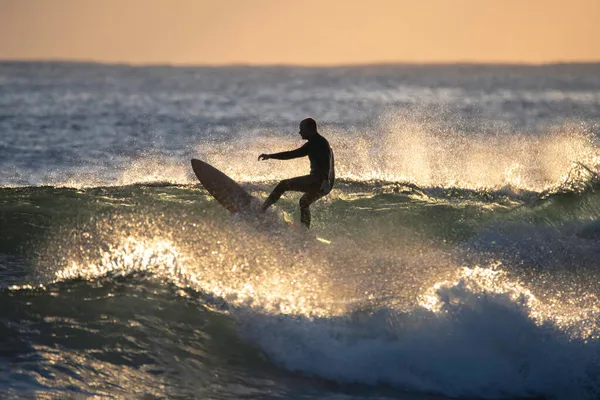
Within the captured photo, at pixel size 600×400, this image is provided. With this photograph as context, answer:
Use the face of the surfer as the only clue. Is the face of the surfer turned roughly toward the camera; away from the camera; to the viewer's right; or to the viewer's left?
to the viewer's left

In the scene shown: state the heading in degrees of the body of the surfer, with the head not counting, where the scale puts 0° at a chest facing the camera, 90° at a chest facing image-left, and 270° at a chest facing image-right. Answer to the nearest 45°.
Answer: approximately 90°
